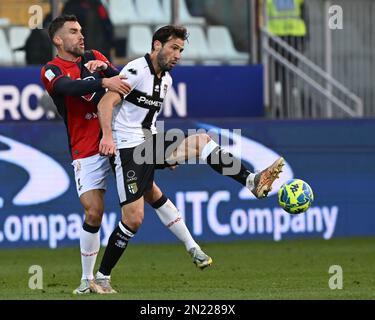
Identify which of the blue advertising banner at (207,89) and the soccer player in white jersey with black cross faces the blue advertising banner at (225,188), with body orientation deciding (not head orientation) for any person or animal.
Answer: the blue advertising banner at (207,89)

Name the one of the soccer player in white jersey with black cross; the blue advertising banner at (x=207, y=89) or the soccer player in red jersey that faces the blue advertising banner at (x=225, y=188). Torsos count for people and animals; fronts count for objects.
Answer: the blue advertising banner at (x=207, y=89)

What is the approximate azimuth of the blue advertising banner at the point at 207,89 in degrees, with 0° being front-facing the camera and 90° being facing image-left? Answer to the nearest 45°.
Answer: approximately 0°

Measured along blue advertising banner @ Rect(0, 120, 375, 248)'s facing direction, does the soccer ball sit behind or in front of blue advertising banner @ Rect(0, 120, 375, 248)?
in front

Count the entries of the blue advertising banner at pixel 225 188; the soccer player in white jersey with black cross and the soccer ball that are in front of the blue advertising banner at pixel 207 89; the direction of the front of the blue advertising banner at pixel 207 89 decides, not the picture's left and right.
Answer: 3

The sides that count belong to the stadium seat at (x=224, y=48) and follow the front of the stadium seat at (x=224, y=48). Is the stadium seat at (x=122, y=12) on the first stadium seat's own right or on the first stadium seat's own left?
on the first stadium seat's own right

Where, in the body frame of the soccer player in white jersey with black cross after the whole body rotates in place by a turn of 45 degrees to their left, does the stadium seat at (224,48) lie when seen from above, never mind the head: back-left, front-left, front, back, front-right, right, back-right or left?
left

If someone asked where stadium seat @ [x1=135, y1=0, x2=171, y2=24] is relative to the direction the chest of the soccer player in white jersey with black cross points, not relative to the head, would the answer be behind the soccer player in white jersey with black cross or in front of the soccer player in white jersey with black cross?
behind

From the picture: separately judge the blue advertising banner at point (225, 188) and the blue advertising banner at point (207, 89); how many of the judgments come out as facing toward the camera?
2
